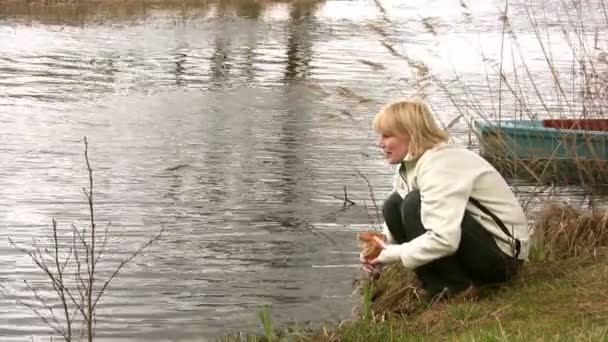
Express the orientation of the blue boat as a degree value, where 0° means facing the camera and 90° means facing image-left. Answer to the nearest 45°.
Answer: approximately 90°
